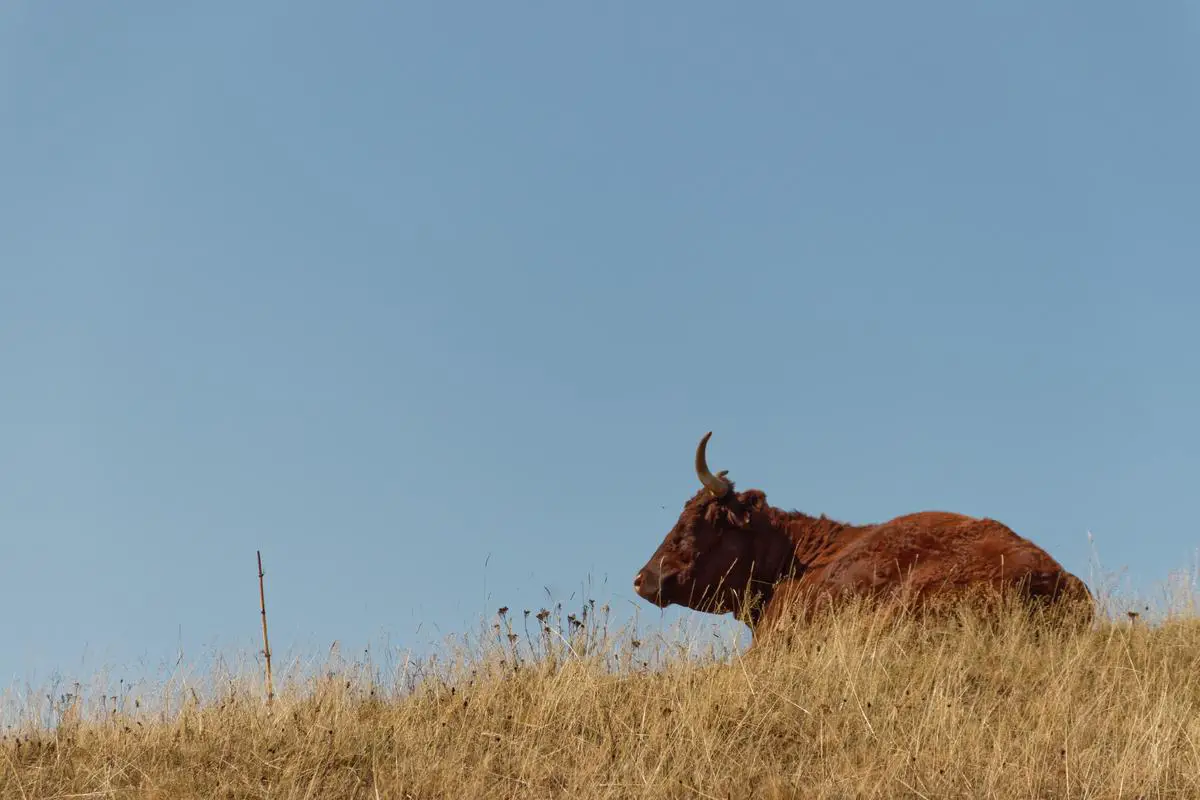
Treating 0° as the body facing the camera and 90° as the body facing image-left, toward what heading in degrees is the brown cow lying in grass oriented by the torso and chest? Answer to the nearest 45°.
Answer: approximately 90°
